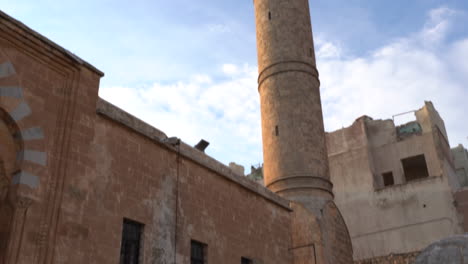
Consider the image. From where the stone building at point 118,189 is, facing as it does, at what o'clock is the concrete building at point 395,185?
The concrete building is roughly at 9 o'clock from the stone building.

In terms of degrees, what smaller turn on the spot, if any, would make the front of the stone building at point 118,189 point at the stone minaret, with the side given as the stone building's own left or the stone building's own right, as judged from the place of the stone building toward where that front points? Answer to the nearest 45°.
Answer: approximately 90° to the stone building's own left

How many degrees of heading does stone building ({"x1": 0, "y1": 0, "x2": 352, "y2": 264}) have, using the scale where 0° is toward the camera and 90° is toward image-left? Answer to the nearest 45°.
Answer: approximately 315°

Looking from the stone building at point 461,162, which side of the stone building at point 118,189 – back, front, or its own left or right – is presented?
left
